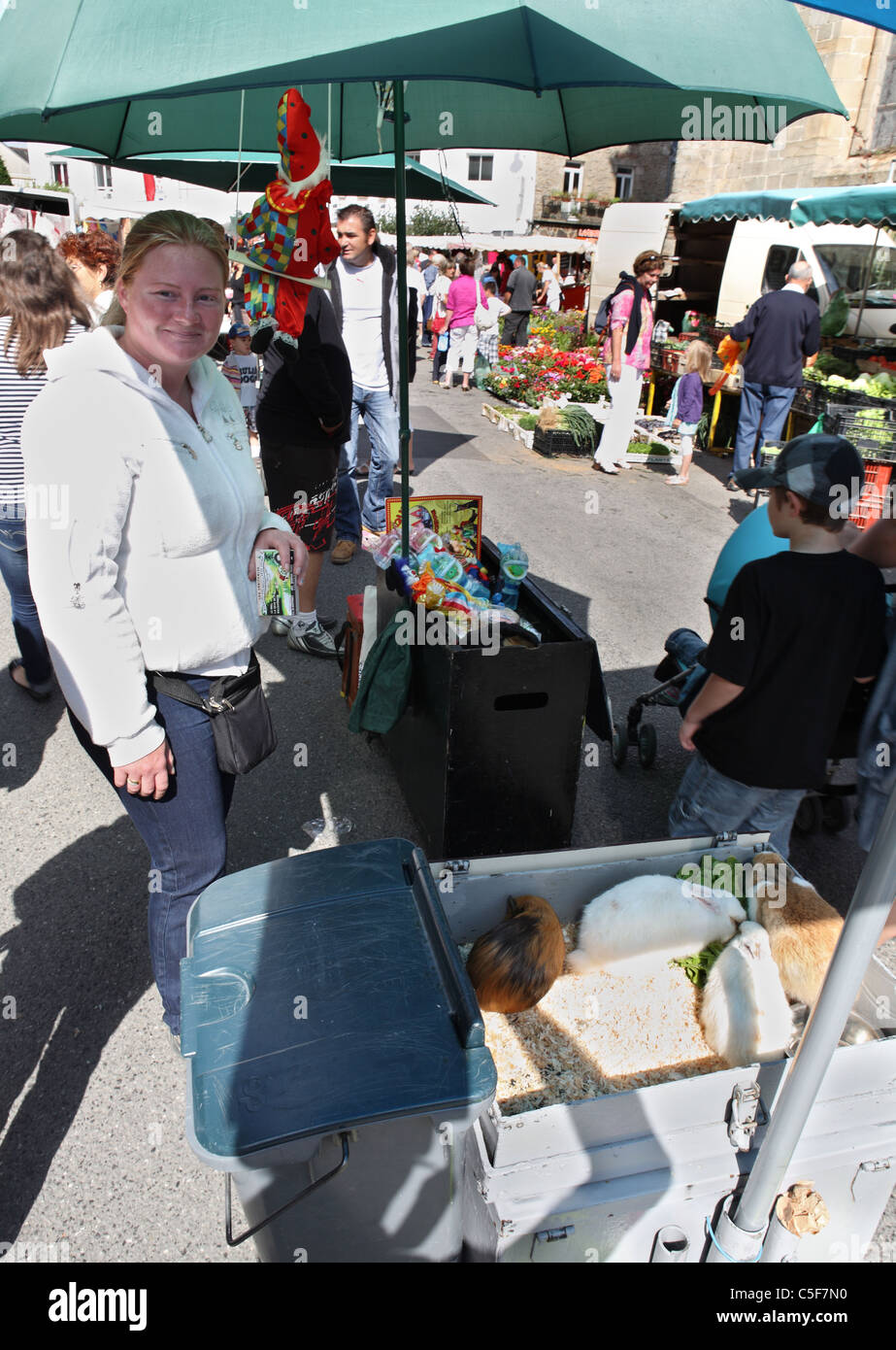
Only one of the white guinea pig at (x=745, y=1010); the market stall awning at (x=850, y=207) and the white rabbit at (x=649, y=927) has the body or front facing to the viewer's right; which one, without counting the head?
the white rabbit at (x=649, y=927)

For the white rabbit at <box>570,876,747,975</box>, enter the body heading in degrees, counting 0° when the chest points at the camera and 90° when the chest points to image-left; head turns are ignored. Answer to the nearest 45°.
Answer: approximately 270°

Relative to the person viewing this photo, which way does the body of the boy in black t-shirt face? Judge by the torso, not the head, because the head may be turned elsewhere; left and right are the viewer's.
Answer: facing away from the viewer and to the left of the viewer

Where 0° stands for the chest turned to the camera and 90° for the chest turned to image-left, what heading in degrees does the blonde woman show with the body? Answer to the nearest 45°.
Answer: approximately 315°

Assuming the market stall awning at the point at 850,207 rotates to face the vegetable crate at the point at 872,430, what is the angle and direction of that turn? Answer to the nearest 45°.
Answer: approximately 45° to its left

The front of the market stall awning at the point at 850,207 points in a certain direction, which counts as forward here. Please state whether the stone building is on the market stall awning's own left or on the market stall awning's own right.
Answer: on the market stall awning's own right

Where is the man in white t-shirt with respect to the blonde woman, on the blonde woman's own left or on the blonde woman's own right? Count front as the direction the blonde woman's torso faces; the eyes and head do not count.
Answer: on the blonde woman's own left

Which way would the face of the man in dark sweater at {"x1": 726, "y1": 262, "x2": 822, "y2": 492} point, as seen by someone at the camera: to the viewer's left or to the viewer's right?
to the viewer's right
